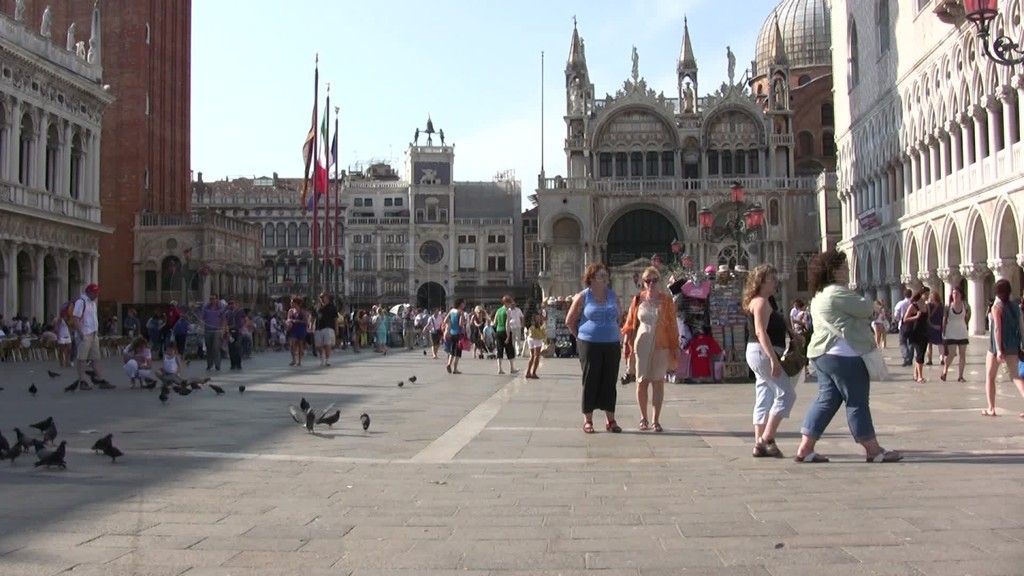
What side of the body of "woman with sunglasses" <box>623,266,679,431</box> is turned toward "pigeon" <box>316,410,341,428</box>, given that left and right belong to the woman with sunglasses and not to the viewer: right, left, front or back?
right

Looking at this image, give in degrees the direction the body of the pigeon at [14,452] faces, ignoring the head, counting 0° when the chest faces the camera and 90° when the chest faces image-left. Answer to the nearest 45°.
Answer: approximately 270°

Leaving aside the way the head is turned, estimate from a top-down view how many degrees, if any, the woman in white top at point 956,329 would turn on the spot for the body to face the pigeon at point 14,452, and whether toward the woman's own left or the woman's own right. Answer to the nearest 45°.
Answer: approximately 45° to the woman's own right

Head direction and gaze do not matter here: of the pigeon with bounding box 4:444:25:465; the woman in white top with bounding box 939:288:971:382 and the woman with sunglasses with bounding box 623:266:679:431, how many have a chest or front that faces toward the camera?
2

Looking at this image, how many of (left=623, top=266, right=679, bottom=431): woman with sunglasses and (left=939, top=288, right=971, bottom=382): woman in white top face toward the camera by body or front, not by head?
2

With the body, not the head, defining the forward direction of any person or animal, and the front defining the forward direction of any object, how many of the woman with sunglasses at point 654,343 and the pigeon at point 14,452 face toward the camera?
1

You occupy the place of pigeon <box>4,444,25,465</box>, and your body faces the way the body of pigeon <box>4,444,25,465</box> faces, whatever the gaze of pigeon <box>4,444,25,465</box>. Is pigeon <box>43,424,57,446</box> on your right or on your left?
on your left

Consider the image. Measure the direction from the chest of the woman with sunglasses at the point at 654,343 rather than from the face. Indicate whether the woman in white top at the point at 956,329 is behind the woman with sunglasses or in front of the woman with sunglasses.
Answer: behind

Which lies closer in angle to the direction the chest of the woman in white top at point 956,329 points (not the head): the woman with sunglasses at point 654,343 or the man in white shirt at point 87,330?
the woman with sunglasses

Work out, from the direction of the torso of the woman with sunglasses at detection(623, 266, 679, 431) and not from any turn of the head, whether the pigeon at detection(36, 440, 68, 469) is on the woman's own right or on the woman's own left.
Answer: on the woman's own right
